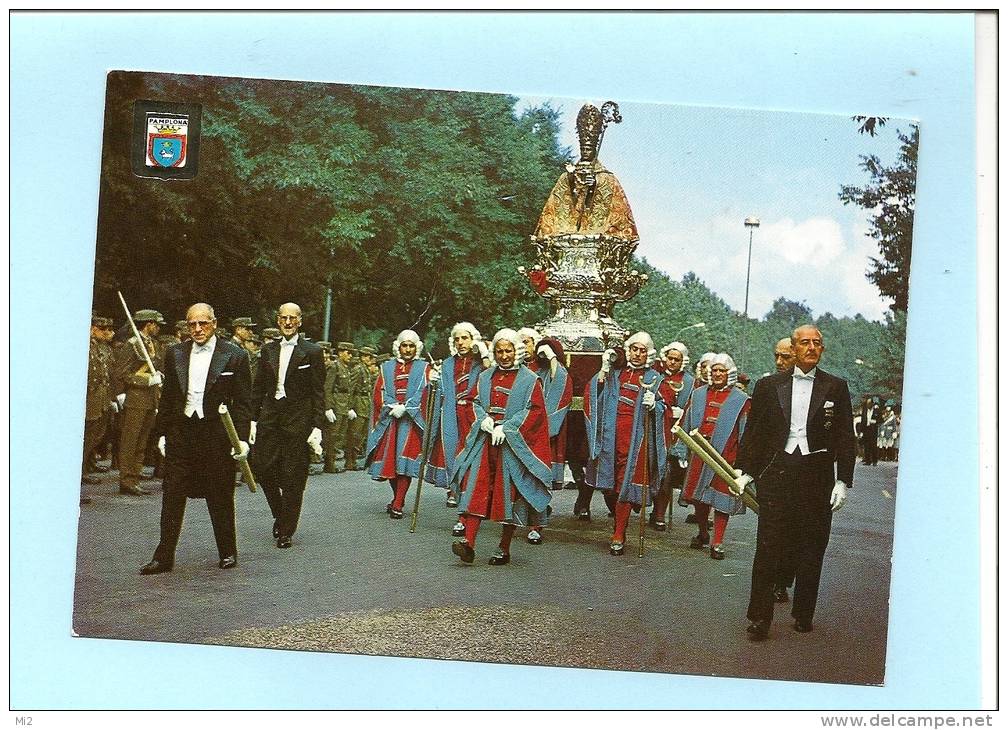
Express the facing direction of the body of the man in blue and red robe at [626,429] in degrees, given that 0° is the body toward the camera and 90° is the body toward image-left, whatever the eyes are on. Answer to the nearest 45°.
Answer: approximately 0°

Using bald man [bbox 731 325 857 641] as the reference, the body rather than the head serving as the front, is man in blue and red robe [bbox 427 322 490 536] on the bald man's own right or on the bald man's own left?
on the bald man's own right

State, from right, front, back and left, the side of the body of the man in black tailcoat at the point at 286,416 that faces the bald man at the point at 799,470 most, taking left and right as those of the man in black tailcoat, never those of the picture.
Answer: left

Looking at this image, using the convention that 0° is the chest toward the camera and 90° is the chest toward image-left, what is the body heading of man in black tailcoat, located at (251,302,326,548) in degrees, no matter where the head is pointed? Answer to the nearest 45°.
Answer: approximately 0°
